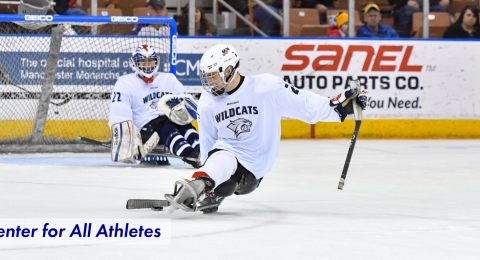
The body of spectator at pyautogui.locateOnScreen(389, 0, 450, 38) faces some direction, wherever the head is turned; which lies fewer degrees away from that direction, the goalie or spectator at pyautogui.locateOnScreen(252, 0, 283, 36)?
the goalie

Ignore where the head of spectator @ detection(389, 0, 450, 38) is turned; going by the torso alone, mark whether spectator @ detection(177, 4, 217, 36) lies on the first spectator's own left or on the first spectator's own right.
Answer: on the first spectator's own right

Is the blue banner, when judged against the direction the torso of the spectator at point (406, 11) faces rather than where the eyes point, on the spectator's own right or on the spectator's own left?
on the spectator's own right

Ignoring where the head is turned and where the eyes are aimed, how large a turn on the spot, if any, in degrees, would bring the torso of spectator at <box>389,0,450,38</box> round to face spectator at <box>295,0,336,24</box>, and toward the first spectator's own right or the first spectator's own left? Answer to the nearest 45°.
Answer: approximately 90° to the first spectator's own right

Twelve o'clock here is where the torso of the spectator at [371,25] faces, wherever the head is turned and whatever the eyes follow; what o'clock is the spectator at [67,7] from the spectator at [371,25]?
the spectator at [67,7] is roughly at 2 o'clock from the spectator at [371,25].
